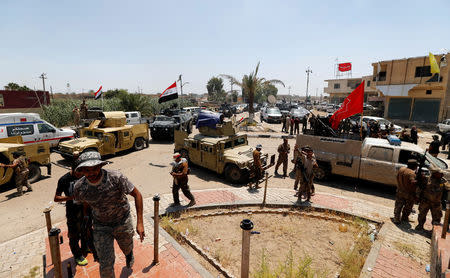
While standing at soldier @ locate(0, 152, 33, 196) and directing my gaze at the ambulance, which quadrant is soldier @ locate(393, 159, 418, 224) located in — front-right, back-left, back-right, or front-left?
back-right

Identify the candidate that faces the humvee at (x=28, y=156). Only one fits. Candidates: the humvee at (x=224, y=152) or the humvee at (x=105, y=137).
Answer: the humvee at (x=105, y=137)

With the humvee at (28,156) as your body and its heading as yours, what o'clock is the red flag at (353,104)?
The red flag is roughly at 9 o'clock from the humvee.

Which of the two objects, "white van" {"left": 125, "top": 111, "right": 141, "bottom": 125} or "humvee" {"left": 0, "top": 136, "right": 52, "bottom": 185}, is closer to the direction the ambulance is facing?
the white van

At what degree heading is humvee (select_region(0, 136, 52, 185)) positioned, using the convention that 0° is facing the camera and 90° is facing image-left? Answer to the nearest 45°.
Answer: approximately 45°

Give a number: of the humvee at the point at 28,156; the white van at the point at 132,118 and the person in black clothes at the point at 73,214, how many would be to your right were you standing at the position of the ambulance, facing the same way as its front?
2

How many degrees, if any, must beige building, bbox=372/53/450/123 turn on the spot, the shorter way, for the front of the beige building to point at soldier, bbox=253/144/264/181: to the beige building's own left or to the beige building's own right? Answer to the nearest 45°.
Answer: approximately 45° to the beige building's own left

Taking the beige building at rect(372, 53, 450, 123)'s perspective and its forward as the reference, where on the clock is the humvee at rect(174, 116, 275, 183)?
The humvee is roughly at 11 o'clock from the beige building.

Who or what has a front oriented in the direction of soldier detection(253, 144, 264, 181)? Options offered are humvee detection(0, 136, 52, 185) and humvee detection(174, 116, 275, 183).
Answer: humvee detection(174, 116, 275, 183)

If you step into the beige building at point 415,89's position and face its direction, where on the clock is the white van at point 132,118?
The white van is roughly at 12 o'clock from the beige building.

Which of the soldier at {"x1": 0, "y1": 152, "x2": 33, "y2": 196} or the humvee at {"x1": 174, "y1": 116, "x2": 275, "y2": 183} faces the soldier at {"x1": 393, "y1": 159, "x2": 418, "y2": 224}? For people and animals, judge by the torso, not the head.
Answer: the humvee

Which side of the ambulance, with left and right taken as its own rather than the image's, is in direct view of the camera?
right
